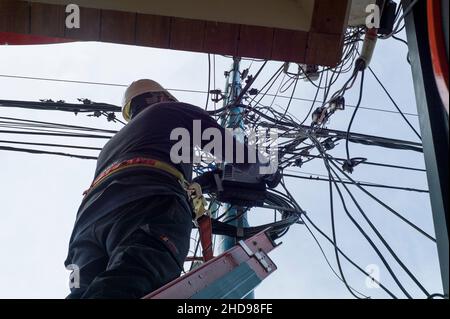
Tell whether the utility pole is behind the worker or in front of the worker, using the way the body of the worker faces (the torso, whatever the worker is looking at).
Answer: in front

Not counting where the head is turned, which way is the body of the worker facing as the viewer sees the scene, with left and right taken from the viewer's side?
facing away from the viewer and to the right of the viewer

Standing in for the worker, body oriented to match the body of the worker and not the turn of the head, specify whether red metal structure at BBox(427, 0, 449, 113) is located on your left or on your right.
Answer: on your right

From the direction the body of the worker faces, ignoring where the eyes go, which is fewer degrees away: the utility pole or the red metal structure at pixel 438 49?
the utility pole
